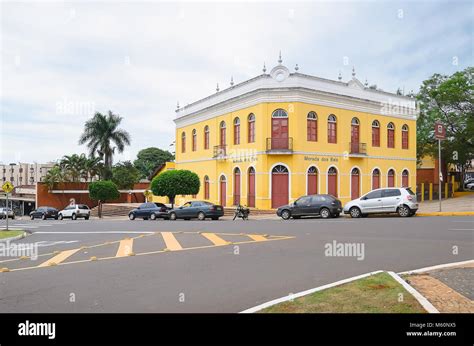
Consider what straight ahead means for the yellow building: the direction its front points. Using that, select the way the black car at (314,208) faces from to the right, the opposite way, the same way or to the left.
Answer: to the right

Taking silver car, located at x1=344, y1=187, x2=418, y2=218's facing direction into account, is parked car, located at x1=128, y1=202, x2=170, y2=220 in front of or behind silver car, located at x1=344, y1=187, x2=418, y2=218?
in front

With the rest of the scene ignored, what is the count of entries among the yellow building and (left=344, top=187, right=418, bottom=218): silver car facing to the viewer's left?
1

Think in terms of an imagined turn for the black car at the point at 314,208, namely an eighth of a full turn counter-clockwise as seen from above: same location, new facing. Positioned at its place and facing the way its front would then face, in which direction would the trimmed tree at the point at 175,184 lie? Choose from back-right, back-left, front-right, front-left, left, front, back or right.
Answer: right

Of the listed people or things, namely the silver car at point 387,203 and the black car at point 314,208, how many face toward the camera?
0

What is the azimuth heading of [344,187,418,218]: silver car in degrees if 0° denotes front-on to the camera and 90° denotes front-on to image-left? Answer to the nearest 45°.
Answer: approximately 90°

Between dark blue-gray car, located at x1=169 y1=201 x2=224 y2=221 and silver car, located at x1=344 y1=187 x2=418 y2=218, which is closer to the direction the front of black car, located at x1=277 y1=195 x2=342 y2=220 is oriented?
the dark blue-gray car

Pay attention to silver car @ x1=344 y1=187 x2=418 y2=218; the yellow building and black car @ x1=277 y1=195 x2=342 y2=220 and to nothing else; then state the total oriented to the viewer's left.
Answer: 2

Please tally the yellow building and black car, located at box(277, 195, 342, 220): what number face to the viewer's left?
1

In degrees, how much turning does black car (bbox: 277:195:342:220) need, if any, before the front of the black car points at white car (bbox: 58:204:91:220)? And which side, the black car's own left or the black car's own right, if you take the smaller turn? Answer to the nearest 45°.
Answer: approximately 45° to the black car's own right

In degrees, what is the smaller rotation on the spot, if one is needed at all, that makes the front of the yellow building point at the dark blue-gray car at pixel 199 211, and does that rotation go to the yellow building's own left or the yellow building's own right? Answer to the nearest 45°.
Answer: approximately 45° to the yellow building's own right

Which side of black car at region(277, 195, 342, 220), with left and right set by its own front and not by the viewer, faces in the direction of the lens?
left
